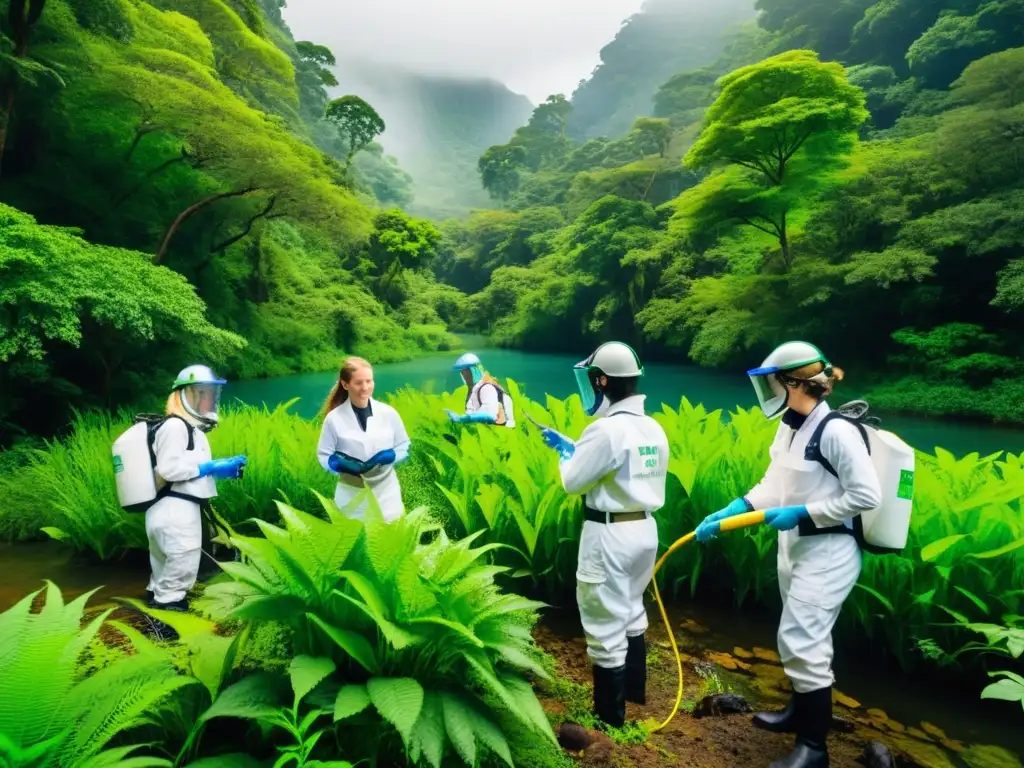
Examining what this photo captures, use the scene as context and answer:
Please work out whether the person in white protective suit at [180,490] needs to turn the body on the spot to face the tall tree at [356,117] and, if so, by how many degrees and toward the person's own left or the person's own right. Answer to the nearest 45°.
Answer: approximately 90° to the person's own left

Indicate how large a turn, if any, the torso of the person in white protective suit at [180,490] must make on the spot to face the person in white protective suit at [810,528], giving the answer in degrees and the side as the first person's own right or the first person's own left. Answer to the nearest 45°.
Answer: approximately 45° to the first person's own right

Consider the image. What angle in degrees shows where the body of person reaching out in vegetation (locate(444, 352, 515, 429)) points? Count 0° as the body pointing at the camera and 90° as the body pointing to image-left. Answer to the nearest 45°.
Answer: approximately 90°

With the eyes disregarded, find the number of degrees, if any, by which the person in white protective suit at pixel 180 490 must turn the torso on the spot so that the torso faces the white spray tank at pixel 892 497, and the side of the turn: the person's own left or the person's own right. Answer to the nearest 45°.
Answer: approximately 45° to the person's own right

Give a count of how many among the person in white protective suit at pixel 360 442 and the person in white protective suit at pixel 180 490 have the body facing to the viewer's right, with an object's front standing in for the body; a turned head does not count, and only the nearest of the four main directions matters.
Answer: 1

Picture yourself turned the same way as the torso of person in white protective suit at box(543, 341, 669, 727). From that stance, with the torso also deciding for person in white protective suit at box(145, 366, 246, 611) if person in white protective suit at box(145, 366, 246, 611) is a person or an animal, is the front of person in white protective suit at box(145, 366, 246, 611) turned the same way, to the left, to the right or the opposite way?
to the right

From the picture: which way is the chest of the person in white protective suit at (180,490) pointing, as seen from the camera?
to the viewer's right

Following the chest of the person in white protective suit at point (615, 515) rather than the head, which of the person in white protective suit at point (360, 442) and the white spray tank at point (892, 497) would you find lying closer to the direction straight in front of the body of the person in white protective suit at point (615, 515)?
the person in white protective suit

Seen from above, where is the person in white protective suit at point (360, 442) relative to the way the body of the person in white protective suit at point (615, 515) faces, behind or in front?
in front

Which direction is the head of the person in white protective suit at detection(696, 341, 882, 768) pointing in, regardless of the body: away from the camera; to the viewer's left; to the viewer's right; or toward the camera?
to the viewer's left

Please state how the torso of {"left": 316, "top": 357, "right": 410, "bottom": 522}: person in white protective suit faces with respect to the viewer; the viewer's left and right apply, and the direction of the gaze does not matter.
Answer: facing the viewer

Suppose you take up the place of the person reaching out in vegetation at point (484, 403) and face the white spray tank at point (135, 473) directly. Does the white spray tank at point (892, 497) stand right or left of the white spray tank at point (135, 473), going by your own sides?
left

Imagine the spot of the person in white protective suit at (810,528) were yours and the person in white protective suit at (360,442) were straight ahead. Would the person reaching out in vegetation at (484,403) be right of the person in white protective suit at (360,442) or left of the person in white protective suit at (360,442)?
right

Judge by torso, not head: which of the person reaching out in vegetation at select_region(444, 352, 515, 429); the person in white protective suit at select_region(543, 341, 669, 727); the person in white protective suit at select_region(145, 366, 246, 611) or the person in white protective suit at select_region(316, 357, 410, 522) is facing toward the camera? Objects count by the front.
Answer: the person in white protective suit at select_region(316, 357, 410, 522)

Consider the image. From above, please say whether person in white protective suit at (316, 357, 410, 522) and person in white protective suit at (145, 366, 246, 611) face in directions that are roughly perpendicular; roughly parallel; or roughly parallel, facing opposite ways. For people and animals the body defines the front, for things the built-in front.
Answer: roughly perpendicular

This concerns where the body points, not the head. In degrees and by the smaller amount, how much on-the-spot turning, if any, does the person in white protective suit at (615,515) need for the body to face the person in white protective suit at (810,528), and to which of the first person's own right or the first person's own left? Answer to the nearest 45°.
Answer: approximately 135° to the first person's own right
